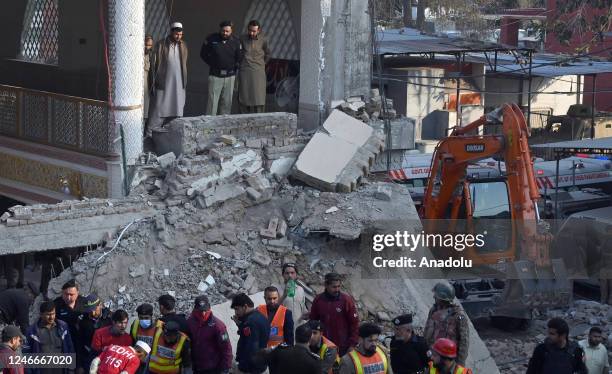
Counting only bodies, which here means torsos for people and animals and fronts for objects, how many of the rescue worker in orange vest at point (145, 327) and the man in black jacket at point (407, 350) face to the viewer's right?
0

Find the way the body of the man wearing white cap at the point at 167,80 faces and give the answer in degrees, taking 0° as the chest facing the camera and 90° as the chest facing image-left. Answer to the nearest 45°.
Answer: approximately 315°

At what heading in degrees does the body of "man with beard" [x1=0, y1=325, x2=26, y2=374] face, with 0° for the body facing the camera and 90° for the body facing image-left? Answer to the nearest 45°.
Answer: approximately 270°

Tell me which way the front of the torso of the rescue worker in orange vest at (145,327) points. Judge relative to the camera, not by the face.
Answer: toward the camera

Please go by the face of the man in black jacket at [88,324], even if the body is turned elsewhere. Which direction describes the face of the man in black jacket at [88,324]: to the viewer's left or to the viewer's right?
to the viewer's right

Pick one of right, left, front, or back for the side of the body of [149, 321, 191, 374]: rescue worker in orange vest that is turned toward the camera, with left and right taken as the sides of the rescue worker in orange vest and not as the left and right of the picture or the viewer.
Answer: front

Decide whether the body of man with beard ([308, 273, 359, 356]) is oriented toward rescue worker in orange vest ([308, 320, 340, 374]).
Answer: yes

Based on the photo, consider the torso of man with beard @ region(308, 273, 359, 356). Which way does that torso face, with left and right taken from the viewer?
facing the viewer

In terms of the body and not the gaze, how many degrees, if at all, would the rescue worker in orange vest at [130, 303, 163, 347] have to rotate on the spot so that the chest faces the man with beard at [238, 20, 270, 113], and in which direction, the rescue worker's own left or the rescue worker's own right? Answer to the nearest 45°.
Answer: approximately 180°

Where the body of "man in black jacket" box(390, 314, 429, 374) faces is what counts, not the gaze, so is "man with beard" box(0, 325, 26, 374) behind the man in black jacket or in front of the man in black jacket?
in front

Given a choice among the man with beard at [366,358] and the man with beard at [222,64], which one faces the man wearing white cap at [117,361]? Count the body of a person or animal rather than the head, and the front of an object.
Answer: the man with beard at [222,64]
